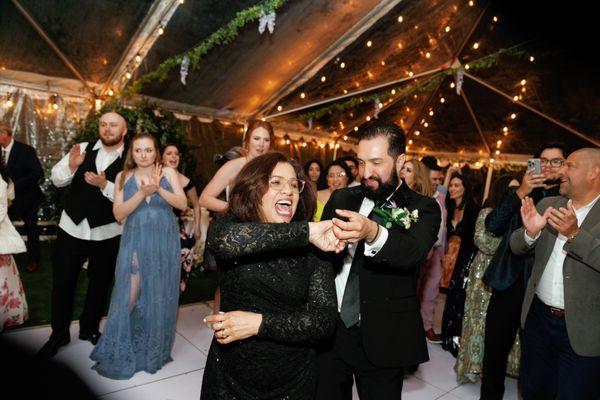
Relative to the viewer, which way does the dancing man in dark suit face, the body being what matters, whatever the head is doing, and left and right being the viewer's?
facing the viewer and to the left of the viewer

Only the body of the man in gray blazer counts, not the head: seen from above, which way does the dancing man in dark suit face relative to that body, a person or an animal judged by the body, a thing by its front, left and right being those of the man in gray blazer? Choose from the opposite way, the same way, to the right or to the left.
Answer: the same way

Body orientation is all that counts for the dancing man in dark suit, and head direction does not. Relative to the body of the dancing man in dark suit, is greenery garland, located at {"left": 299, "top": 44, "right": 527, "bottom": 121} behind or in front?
behind

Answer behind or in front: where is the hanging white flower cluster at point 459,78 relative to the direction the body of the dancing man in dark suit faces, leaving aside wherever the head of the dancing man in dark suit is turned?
behind

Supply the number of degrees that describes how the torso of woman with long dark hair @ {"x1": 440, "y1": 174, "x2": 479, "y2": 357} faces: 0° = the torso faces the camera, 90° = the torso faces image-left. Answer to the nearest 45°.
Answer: approximately 45°

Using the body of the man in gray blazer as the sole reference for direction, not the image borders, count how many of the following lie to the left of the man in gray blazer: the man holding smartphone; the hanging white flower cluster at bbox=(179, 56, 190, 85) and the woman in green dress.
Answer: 0

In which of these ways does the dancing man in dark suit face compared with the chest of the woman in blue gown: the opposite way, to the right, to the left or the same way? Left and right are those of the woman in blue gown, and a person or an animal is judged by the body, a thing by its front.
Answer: to the right

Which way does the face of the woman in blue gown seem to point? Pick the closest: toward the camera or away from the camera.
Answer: toward the camera

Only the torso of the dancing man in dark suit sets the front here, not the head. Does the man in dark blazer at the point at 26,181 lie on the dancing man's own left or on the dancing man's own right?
on the dancing man's own right

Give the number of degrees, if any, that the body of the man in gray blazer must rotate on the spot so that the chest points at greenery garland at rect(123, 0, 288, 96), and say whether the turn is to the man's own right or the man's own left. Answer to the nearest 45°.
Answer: approximately 45° to the man's own right

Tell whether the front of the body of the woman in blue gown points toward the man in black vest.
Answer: no

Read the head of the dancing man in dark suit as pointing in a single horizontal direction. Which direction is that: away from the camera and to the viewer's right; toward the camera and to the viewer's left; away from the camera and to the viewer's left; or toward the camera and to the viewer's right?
toward the camera and to the viewer's left

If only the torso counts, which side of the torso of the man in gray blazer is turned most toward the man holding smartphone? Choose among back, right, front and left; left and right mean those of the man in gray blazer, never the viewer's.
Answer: right

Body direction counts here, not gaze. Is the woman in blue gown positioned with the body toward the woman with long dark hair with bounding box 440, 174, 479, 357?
no

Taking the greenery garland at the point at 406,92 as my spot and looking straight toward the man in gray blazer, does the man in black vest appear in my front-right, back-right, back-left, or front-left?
front-right

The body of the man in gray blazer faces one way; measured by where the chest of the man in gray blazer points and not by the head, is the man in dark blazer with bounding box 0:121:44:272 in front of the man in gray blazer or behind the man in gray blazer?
in front

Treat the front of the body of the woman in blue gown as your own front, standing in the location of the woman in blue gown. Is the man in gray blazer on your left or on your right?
on your left

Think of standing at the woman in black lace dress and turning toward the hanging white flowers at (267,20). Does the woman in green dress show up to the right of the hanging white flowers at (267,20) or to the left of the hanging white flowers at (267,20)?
right

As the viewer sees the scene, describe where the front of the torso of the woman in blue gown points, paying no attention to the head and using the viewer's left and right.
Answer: facing the viewer
